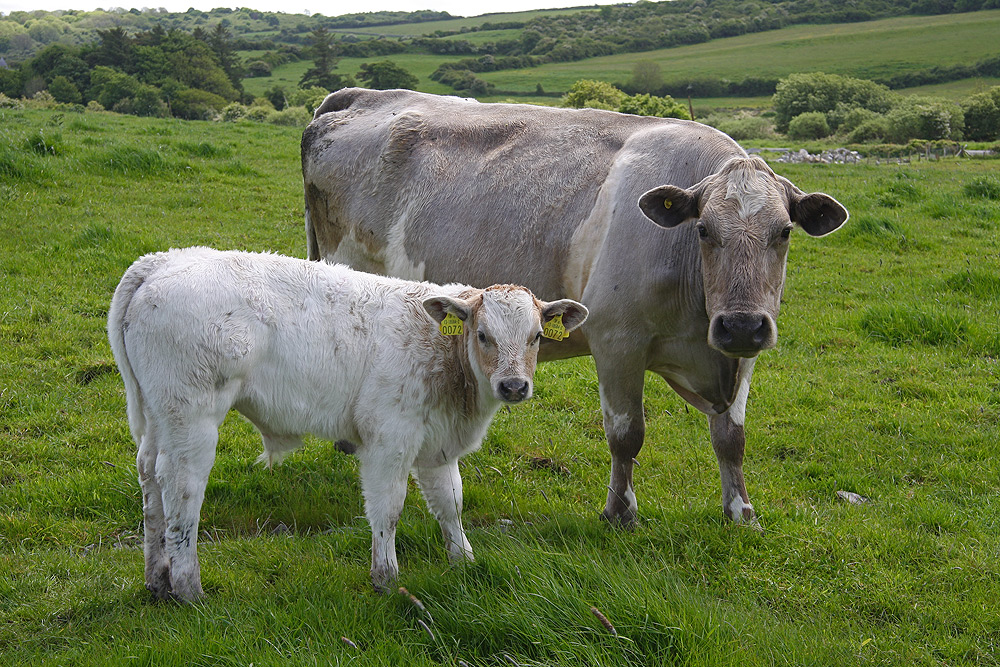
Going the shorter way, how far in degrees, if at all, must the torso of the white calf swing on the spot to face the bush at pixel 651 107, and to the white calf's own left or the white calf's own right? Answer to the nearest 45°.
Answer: approximately 45° to the white calf's own left

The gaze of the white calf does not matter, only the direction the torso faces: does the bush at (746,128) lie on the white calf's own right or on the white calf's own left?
on the white calf's own left

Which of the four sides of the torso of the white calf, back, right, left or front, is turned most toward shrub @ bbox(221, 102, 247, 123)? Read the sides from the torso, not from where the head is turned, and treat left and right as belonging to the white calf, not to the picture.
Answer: left

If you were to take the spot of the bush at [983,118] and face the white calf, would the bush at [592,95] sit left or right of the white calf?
right

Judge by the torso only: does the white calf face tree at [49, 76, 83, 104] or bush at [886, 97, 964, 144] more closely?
the bush

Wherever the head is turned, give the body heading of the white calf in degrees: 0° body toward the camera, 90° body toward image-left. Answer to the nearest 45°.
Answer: approximately 270°

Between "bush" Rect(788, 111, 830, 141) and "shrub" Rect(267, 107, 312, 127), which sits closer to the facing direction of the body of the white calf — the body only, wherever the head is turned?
the bush

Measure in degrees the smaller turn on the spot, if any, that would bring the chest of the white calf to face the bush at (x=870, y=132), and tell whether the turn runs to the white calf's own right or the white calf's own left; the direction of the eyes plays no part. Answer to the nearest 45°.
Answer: approximately 45° to the white calf's own left

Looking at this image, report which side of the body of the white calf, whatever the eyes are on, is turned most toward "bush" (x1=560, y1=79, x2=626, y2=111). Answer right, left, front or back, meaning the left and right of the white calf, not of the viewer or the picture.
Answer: left

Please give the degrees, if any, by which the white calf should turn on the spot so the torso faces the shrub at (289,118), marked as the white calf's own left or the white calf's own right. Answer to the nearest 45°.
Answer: approximately 90° to the white calf's own left
